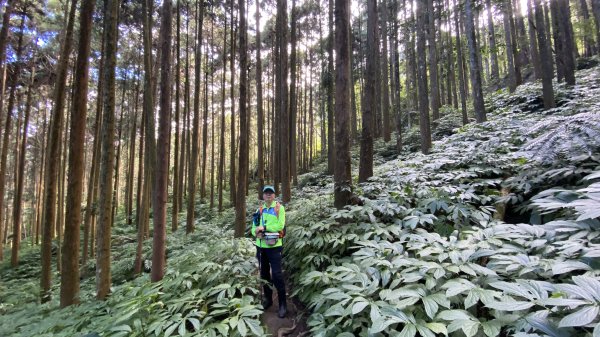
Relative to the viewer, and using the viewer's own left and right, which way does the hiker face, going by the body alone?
facing the viewer

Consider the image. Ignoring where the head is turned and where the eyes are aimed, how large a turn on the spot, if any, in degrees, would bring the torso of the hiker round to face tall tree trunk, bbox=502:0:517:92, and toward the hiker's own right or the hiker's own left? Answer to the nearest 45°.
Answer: approximately 135° to the hiker's own left

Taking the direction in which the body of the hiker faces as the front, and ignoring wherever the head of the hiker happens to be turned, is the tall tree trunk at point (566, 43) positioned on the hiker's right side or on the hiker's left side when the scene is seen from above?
on the hiker's left side

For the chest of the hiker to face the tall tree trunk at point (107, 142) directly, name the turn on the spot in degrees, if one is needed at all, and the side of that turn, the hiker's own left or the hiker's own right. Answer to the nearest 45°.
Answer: approximately 90° to the hiker's own right
